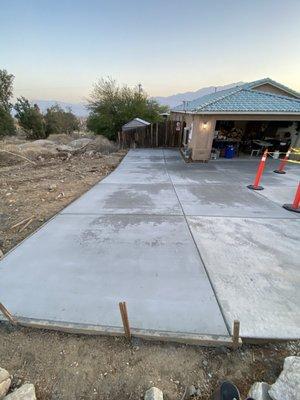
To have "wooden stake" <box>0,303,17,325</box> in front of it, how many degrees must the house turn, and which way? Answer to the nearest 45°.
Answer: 0° — it already faces it

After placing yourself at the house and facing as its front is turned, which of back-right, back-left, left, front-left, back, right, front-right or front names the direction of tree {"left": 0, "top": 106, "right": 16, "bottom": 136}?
right

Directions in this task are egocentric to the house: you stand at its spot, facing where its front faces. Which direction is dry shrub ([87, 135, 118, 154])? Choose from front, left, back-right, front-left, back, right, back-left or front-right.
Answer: right

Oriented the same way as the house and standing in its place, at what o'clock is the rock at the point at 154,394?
The rock is roughly at 12 o'clock from the house.

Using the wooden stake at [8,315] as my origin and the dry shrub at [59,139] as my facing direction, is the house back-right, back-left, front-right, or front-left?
front-right

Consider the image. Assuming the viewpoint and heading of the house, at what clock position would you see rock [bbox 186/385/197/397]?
The rock is roughly at 12 o'clock from the house.

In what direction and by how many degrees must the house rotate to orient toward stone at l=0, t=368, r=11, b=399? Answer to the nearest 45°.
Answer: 0° — it already faces it

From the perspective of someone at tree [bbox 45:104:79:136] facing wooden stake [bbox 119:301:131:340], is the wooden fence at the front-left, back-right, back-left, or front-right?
front-left

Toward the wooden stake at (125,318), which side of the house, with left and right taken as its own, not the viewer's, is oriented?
front

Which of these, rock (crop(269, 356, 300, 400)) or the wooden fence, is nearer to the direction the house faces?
the rock

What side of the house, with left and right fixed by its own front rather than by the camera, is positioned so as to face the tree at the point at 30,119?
right

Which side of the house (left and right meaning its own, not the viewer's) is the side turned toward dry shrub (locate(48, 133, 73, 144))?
right

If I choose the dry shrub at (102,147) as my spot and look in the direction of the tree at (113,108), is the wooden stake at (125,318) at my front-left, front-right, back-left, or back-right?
back-right

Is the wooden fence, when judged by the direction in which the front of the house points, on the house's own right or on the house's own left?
on the house's own right

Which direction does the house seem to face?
toward the camera

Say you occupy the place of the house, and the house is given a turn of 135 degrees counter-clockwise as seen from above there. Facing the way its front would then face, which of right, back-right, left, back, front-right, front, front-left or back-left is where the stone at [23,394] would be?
back-right

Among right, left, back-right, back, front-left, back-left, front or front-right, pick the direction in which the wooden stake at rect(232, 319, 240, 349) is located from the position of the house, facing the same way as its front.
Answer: front
